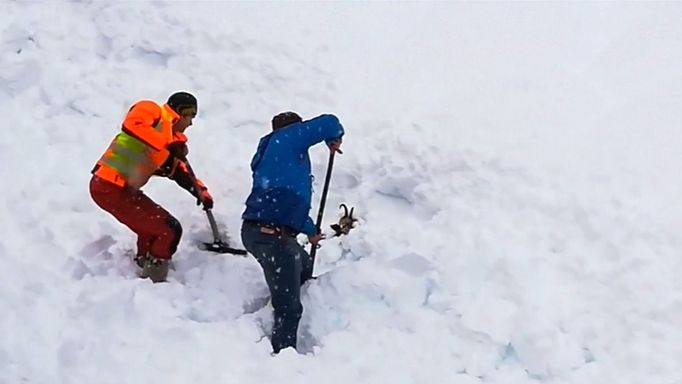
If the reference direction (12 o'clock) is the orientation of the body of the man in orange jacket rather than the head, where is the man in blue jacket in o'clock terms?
The man in blue jacket is roughly at 1 o'clock from the man in orange jacket.

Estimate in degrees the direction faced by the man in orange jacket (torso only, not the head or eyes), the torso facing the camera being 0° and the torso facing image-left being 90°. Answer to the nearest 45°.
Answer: approximately 270°

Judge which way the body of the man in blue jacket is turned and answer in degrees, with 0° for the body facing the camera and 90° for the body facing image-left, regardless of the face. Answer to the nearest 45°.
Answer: approximately 225°

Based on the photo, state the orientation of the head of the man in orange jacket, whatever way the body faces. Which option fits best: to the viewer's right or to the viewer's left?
to the viewer's right
